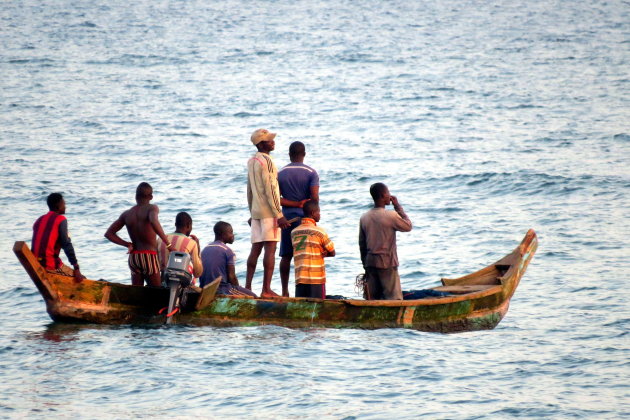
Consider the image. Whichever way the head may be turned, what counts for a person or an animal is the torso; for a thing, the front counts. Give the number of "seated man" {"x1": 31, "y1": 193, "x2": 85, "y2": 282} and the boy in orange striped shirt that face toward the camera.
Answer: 0

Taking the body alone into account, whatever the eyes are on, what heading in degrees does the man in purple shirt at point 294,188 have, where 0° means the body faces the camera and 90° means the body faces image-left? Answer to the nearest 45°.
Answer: approximately 180°

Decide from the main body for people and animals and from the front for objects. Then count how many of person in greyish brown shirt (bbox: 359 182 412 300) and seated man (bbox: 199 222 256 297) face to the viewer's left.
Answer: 0

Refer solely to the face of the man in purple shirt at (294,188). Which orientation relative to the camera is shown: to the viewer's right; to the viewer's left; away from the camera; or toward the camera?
away from the camera

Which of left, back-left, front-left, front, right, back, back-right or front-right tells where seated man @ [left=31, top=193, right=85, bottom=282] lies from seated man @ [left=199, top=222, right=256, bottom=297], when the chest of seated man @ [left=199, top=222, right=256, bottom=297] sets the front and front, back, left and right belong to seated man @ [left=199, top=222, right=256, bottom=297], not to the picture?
back-left

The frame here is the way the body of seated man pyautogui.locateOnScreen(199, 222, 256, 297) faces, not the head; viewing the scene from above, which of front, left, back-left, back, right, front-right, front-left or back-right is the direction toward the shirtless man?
back-left

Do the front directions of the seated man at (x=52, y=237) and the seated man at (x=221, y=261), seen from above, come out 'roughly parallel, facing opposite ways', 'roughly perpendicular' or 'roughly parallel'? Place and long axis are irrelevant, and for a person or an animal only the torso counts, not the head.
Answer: roughly parallel

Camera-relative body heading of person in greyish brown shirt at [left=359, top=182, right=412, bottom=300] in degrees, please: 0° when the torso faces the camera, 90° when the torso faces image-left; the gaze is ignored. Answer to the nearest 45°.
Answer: approximately 225°

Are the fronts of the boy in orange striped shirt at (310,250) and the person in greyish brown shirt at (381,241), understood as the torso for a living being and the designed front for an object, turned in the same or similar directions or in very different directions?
same or similar directions

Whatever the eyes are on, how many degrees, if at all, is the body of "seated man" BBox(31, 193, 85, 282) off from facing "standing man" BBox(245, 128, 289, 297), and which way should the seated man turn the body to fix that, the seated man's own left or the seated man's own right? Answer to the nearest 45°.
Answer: approximately 45° to the seated man's own right

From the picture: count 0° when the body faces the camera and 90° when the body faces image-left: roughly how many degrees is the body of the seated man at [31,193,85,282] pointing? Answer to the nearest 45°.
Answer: approximately 225°

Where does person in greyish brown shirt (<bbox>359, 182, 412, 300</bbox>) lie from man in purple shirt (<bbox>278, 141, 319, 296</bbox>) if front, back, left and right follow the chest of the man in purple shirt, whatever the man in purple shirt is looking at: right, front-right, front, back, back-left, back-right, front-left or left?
right

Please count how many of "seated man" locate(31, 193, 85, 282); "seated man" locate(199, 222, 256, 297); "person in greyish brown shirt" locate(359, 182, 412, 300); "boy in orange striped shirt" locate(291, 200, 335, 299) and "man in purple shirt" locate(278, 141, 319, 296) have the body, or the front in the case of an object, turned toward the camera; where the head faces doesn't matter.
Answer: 0

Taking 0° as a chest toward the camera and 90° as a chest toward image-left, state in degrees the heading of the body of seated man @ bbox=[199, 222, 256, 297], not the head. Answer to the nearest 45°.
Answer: approximately 225°

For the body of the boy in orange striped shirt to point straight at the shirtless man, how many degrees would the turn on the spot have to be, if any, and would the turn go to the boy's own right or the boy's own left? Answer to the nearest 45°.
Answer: approximately 135° to the boy's own left
